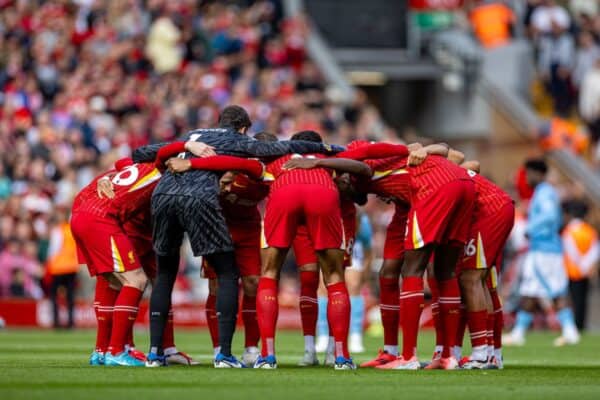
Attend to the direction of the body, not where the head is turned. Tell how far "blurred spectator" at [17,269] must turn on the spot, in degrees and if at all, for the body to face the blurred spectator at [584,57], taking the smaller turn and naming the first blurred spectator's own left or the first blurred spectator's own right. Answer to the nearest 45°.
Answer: approximately 90° to the first blurred spectator's own left

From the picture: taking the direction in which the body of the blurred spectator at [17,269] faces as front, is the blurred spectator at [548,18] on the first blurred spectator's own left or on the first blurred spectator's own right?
on the first blurred spectator's own left

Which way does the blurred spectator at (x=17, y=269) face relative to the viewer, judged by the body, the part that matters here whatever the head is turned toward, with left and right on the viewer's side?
facing the viewer

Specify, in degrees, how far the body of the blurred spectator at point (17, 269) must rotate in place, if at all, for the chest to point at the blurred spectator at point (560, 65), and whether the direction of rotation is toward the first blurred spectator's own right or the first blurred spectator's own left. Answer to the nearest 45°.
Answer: approximately 90° to the first blurred spectator's own left
